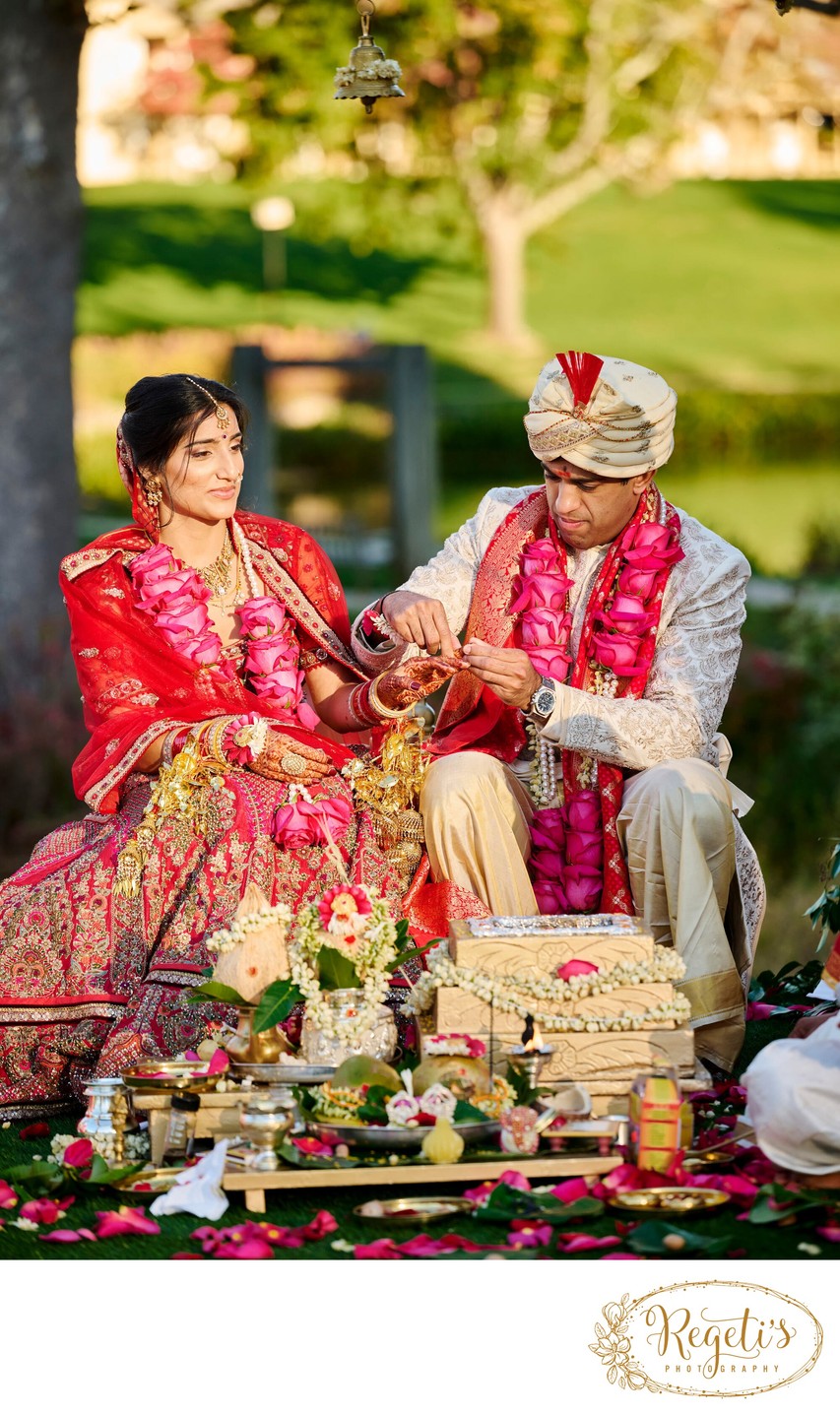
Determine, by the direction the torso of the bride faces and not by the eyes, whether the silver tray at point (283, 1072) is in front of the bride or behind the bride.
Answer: in front

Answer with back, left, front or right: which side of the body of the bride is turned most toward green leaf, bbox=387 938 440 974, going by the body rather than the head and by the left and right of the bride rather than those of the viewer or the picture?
front

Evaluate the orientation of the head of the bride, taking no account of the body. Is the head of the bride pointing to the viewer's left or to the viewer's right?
to the viewer's right

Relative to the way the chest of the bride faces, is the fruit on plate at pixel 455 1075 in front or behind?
in front

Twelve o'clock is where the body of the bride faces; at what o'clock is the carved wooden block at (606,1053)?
The carved wooden block is roughly at 12 o'clock from the bride.

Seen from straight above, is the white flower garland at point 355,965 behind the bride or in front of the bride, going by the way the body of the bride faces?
in front

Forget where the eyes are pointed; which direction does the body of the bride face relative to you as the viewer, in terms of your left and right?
facing the viewer and to the right of the viewer

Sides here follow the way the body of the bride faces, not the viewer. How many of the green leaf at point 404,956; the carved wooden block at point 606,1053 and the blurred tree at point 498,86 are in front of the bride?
2

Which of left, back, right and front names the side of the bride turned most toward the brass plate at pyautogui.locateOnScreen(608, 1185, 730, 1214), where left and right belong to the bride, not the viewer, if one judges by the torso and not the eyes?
front

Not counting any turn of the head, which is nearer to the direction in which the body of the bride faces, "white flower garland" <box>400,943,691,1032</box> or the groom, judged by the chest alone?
the white flower garland

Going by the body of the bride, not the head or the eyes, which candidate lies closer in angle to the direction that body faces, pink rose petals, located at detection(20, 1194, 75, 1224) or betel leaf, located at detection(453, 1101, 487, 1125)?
the betel leaf

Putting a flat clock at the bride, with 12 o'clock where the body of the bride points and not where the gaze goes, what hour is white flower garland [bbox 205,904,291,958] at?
The white flower garland is roughly at 1 o'clock from the bride.

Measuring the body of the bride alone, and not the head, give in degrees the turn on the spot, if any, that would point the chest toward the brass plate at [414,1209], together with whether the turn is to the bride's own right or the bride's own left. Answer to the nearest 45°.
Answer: approximately 45° to the bride's own right

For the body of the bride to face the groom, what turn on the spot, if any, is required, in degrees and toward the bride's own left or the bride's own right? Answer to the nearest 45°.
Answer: approximately 45° to the bride's own left

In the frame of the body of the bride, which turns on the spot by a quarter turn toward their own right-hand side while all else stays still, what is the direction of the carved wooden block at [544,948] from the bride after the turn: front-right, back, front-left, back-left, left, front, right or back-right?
left

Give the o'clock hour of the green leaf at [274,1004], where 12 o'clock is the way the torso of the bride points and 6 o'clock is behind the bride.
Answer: The green leaf is roughly at 1 o'clock from the bride.
